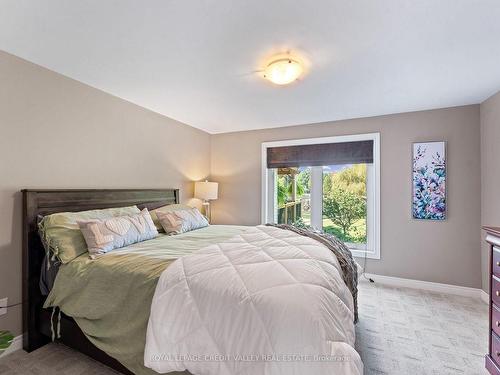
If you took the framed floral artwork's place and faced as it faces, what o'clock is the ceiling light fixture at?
The ceiling light fixture is roughly at 1 o'clock from the framed floral artwork.

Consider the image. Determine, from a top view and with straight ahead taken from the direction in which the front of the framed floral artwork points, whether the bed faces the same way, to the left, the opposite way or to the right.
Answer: to the left

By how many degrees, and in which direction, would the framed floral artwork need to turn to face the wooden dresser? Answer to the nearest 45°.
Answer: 0° — it already faces it

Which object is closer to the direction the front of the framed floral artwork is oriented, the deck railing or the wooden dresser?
the wooden dresser

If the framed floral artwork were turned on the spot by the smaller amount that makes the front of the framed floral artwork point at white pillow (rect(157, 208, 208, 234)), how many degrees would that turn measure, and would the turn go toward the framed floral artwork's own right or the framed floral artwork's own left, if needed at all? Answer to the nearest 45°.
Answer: approximately 45° to the framed floral artwork's own right

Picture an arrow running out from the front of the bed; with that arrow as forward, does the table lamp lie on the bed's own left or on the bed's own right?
on the bed's own left

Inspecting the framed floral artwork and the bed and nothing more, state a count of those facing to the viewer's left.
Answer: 0

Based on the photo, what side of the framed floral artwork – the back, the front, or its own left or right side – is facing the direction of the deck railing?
right

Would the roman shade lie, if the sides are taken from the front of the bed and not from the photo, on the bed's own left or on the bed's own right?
on the bed's own left

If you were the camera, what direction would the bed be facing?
facing the viewer and to the right of the viewer

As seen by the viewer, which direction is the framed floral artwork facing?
toward the camera

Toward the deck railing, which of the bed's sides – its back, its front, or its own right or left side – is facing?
left

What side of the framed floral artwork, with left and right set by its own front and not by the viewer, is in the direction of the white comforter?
front

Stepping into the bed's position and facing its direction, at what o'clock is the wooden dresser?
The wooden dresser is roughly at 11 o'clock from the bed.

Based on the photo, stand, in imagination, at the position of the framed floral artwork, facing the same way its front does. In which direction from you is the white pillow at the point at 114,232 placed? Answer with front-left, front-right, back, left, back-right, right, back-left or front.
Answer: front-right
